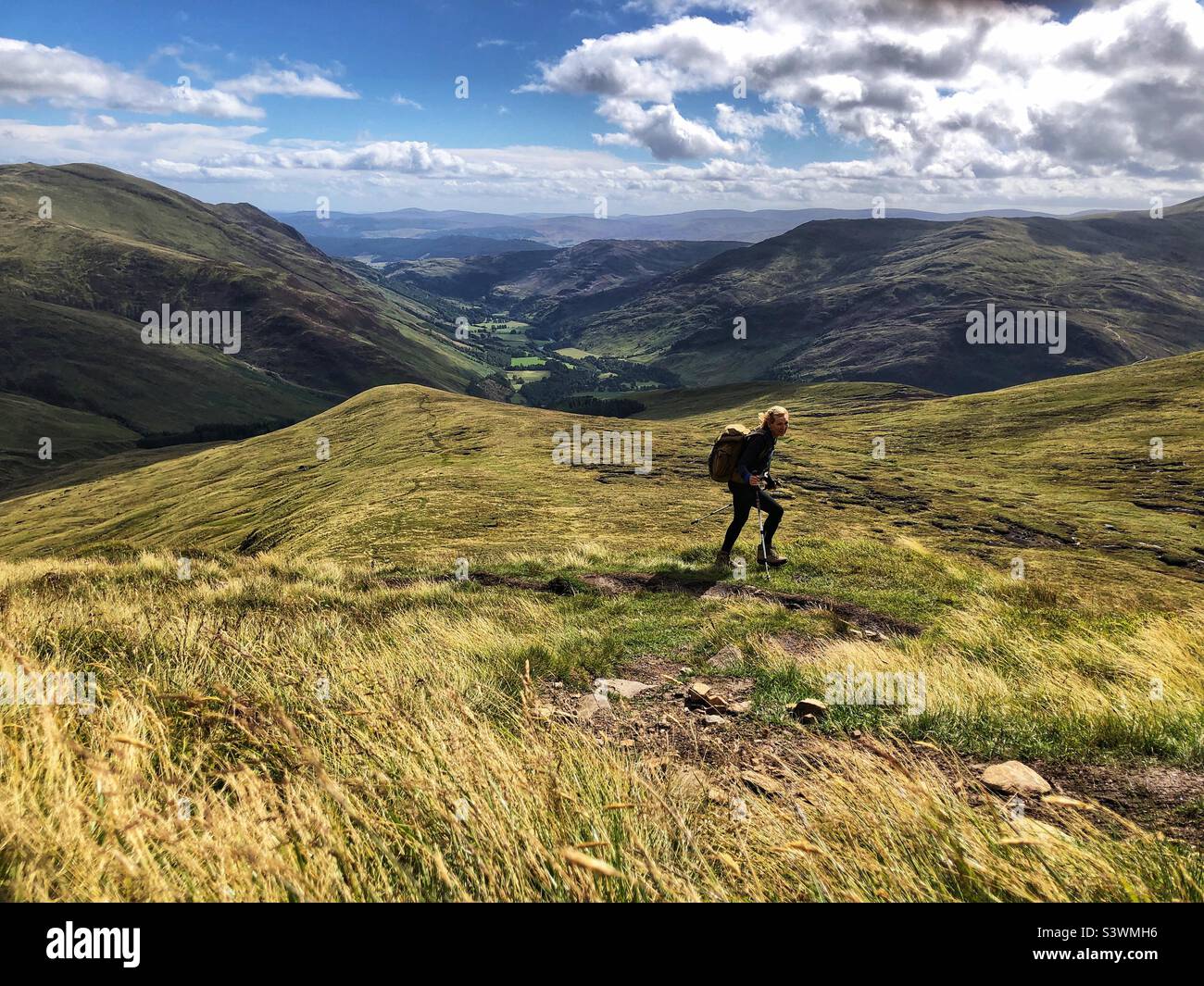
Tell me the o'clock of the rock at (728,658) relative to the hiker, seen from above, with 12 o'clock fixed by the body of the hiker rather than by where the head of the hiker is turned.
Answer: The rock is roughly at 3 o'clock from the hiker.

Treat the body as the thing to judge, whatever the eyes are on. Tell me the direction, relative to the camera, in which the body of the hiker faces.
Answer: to the viewer's right

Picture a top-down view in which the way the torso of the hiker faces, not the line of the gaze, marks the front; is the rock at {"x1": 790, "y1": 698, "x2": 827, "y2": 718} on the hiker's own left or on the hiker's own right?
on the hiker's own right

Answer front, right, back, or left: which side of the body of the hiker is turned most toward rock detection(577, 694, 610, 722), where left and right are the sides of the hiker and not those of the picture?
right

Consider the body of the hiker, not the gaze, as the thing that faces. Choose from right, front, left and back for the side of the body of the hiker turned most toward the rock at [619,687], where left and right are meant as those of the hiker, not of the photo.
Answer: right
